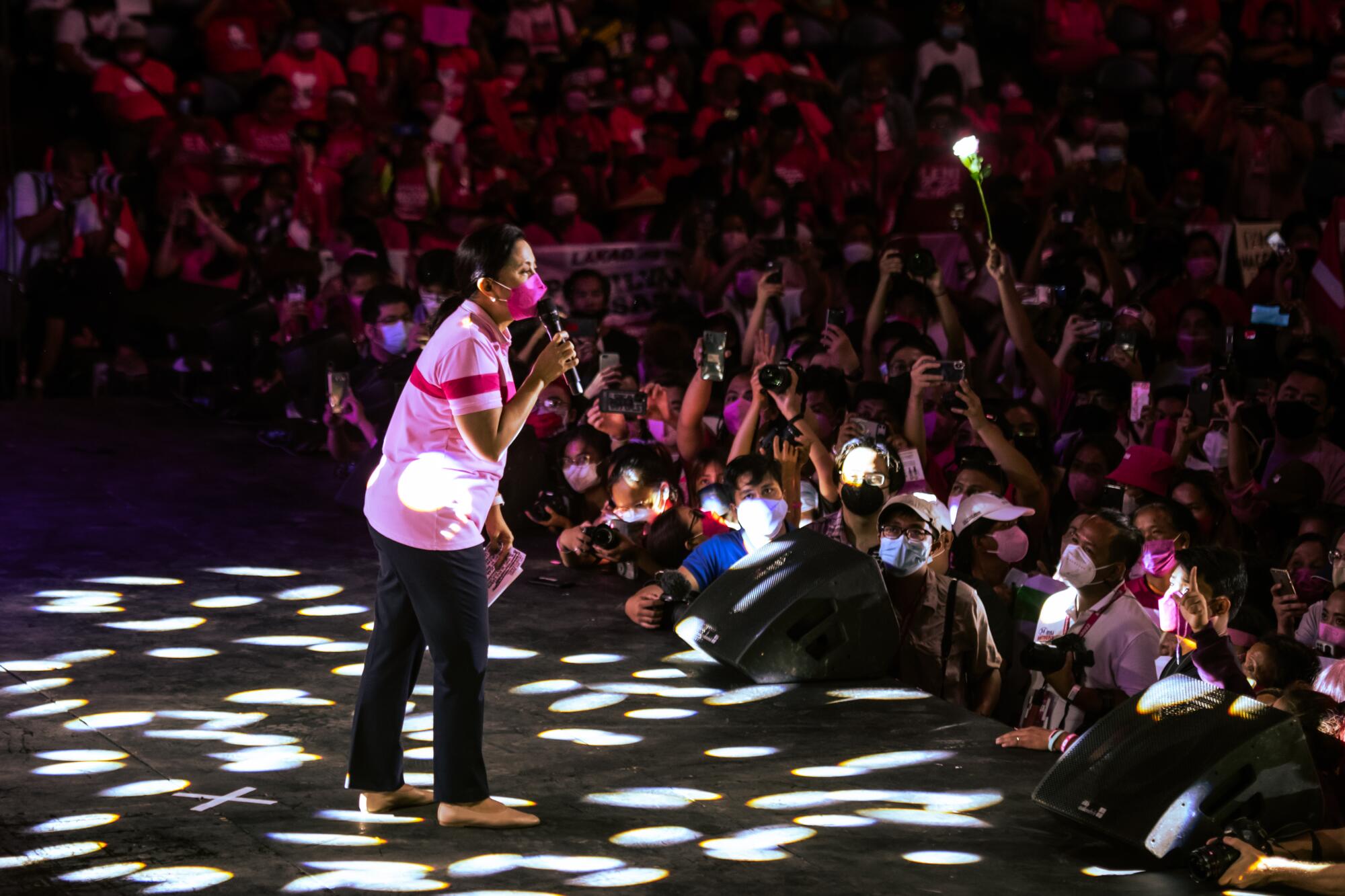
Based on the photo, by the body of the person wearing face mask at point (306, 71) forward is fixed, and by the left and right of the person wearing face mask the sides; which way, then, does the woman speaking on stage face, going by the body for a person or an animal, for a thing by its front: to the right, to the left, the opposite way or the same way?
to the left

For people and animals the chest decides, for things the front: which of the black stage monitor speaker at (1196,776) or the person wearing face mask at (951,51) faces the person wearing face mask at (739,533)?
the person wearing face mask at (951,51)

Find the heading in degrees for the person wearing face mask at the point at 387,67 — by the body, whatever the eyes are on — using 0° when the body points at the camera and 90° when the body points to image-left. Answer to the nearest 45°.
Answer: approximately 0°

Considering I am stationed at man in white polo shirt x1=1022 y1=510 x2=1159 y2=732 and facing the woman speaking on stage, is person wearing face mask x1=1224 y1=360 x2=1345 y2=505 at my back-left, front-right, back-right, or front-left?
back-right

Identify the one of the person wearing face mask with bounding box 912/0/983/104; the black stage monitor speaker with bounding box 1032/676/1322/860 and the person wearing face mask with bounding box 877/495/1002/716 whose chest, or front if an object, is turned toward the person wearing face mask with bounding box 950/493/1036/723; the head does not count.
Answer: the person wearing face mask with bounding box 912/0/983/104

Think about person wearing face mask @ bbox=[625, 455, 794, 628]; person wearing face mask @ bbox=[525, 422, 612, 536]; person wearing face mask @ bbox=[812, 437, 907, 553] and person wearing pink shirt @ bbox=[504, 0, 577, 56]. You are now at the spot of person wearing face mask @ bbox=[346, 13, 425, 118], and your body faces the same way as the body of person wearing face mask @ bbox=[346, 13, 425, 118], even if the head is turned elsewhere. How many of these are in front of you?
3

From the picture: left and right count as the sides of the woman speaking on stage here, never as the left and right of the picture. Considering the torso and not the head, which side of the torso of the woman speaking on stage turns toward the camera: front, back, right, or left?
right

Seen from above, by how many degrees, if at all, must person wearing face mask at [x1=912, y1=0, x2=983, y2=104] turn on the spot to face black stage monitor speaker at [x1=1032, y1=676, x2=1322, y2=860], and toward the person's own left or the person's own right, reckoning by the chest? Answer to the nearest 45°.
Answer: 0° — they already face it

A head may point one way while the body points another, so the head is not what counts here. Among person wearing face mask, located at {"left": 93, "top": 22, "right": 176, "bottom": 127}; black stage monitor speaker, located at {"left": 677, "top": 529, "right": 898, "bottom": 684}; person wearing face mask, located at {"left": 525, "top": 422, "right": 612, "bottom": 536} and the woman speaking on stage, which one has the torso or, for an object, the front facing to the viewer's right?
the woman speaking on stage
